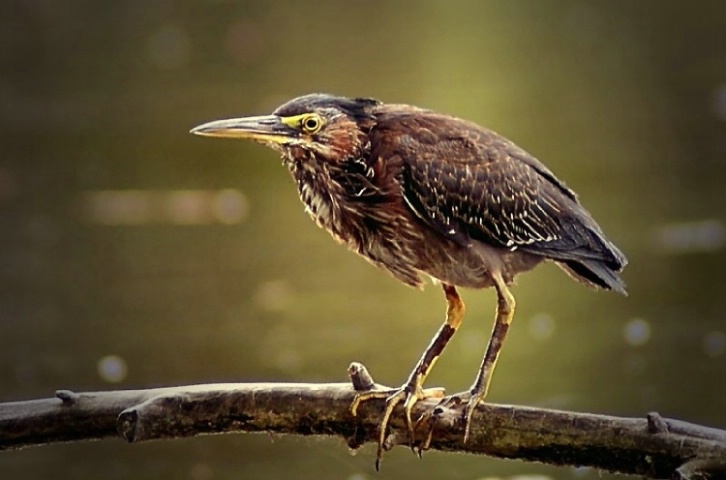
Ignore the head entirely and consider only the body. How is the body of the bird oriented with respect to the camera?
to the viewer's left
